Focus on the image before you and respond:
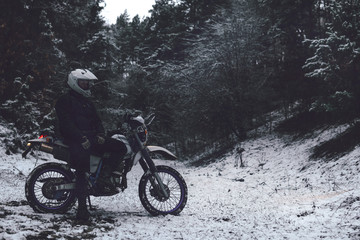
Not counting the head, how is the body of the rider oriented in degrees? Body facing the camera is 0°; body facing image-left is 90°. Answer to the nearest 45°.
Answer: approximately 315°

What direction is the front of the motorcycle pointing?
to the viewer's right
